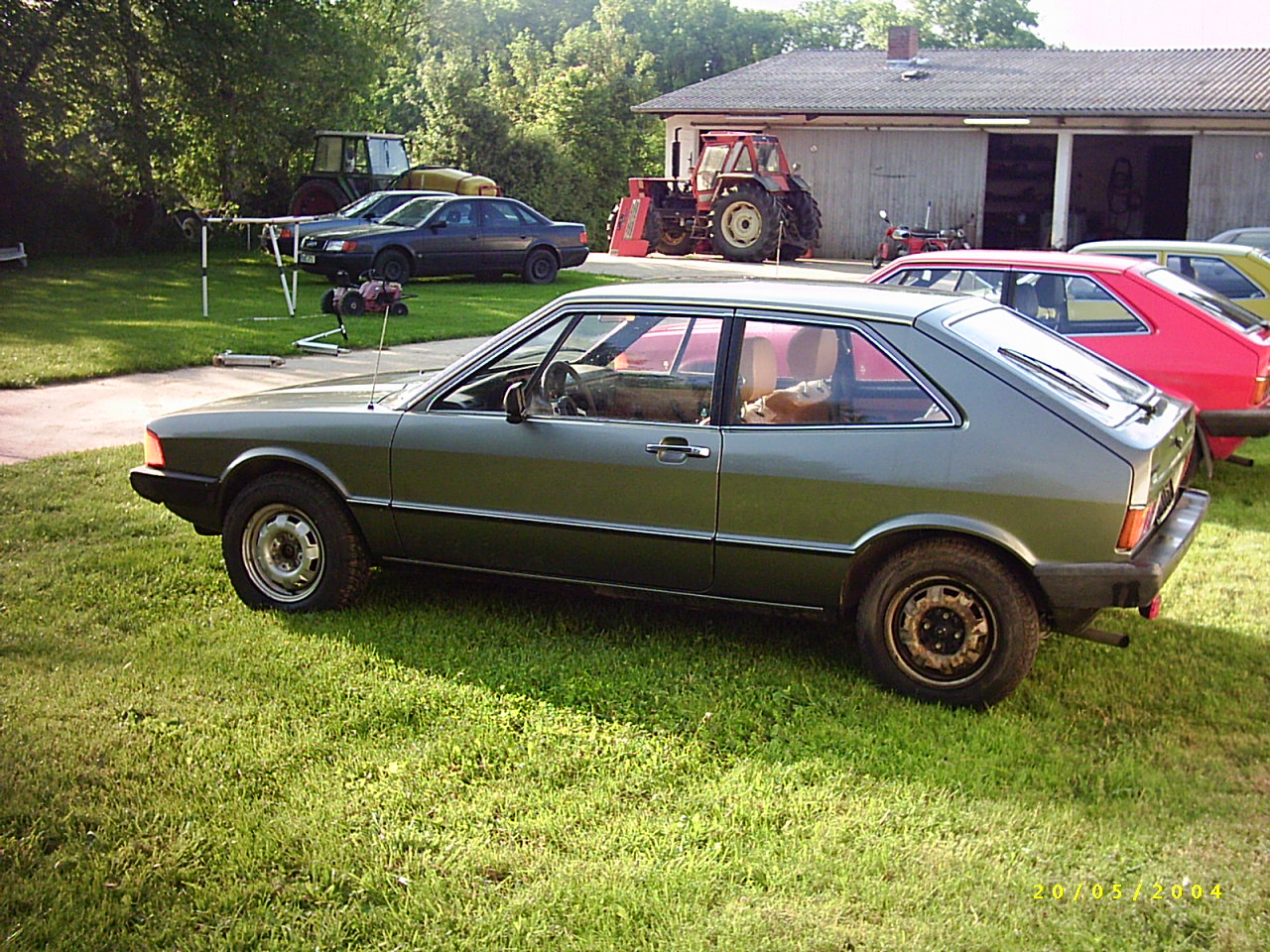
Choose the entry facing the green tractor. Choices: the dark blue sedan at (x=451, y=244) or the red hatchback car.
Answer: the red hatchback car

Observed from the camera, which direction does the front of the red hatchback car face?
facing away from the viewer and to the left of the viewer

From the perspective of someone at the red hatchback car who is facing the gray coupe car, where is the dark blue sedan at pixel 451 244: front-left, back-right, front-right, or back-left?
back-right

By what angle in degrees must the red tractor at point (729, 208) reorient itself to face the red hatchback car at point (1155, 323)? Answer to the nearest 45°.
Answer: approximately 135° to its left

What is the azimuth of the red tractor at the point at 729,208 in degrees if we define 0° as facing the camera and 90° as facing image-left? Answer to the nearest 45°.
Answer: approximately 135°

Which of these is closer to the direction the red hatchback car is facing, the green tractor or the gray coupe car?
the green tractor

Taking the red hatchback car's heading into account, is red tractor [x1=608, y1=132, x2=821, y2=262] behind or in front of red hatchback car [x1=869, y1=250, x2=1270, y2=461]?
in front

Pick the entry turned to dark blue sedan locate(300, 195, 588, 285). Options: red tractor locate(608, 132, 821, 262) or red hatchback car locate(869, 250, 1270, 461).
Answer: the red hatchback car

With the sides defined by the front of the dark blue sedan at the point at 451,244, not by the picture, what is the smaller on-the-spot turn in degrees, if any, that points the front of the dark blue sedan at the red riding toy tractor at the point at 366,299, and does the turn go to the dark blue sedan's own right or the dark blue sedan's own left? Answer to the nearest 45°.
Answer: approximately 45° to the dark blue sedan's own left

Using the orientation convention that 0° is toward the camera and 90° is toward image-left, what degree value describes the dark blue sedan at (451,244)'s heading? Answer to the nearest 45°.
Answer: approximately 45°
